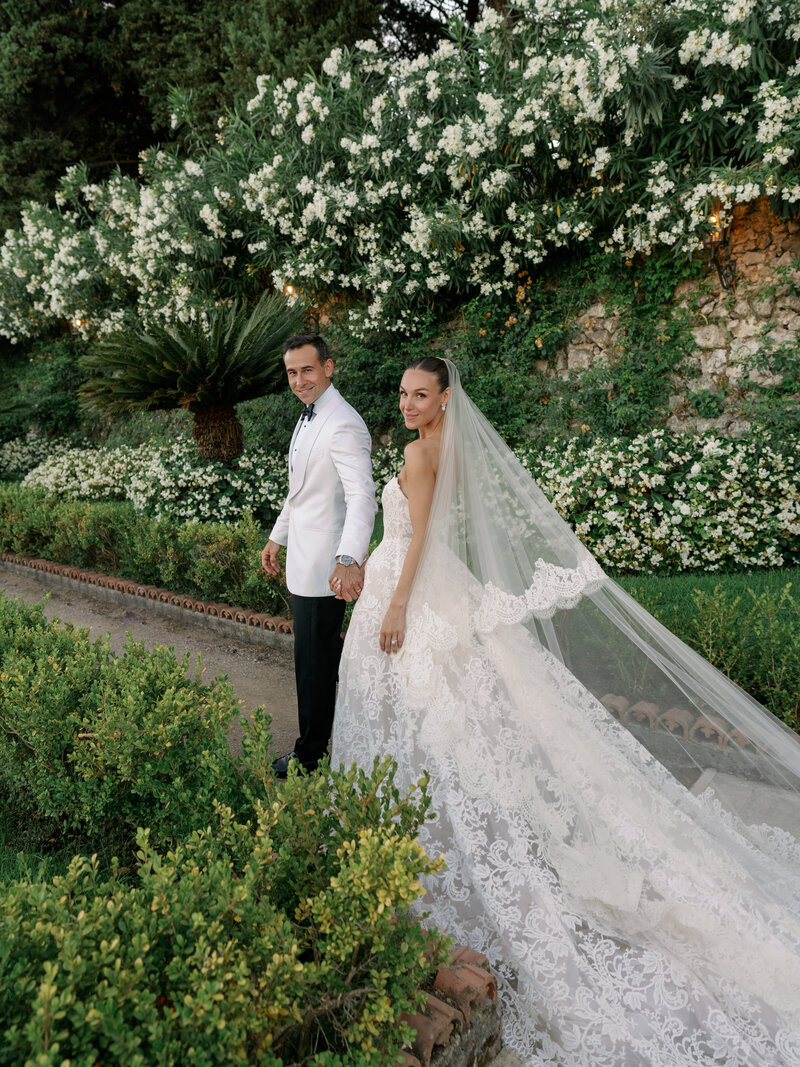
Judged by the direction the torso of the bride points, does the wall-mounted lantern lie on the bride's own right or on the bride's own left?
on the bride's own right

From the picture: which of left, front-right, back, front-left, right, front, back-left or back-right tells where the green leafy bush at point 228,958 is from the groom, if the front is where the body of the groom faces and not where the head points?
front-left

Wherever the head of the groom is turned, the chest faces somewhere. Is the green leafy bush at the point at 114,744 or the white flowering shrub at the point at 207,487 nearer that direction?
the green leafy bush

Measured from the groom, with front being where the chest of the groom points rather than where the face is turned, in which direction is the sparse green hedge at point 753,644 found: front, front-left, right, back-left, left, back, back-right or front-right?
back-left

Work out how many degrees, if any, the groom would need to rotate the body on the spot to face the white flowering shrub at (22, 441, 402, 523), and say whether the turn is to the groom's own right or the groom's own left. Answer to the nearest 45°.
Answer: approximately 135° to the groom's own right

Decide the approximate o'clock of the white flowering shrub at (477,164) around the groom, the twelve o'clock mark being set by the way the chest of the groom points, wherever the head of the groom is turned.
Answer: The white flowering shrub is roughly at 5 o'clock from the groom.

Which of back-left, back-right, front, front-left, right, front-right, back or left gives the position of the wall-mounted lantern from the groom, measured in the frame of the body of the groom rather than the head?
back

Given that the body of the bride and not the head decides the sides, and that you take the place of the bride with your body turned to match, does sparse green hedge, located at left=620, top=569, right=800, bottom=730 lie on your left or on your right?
on your right

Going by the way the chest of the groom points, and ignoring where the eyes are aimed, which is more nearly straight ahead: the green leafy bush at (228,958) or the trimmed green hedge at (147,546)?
the green leafy bush
